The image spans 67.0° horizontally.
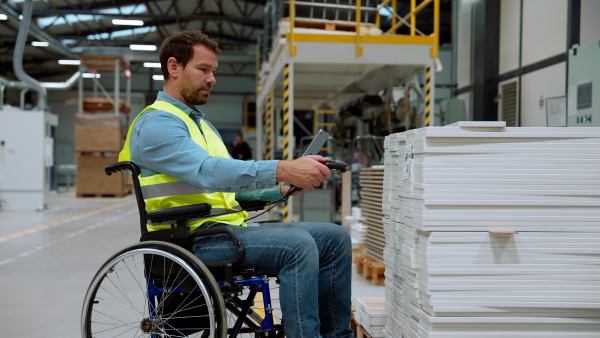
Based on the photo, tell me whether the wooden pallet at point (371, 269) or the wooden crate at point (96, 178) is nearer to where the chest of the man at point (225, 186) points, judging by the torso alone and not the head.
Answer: the wooden pallet

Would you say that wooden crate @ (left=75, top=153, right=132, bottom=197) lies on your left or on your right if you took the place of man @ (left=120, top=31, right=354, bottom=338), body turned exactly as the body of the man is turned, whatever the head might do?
on your left

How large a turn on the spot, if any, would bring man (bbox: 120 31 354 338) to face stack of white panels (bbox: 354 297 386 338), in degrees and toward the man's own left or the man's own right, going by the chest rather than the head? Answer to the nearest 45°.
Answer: approximately 45° to the man's own left

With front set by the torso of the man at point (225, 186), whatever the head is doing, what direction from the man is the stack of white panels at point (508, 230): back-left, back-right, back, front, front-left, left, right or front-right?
front

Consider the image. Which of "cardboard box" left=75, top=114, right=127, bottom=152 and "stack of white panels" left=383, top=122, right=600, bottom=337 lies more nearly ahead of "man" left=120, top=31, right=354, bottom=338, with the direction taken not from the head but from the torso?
the stack of white panels

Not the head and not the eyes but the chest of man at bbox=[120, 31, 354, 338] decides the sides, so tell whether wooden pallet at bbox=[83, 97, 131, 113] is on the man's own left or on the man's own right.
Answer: on the man's own left

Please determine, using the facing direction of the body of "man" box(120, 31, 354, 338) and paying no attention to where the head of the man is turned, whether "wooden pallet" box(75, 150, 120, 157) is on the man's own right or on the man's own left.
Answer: on the man's own left

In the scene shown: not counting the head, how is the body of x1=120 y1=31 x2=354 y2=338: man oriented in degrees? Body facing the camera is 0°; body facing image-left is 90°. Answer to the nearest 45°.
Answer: approximately 270°

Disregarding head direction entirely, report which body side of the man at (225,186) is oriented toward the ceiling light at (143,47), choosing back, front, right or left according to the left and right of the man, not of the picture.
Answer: left

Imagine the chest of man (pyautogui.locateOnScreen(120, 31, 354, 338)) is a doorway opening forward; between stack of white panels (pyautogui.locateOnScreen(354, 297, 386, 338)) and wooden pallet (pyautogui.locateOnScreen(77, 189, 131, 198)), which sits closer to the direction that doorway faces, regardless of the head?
the stack of white panels
